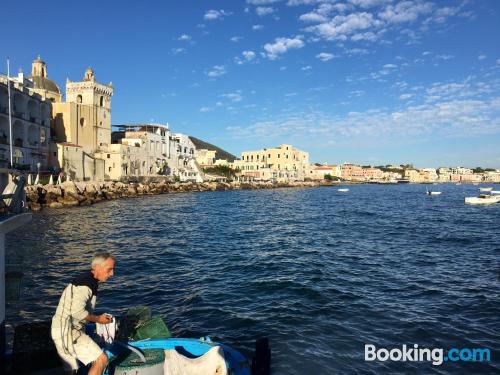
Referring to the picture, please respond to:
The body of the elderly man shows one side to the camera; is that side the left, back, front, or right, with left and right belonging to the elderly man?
right
